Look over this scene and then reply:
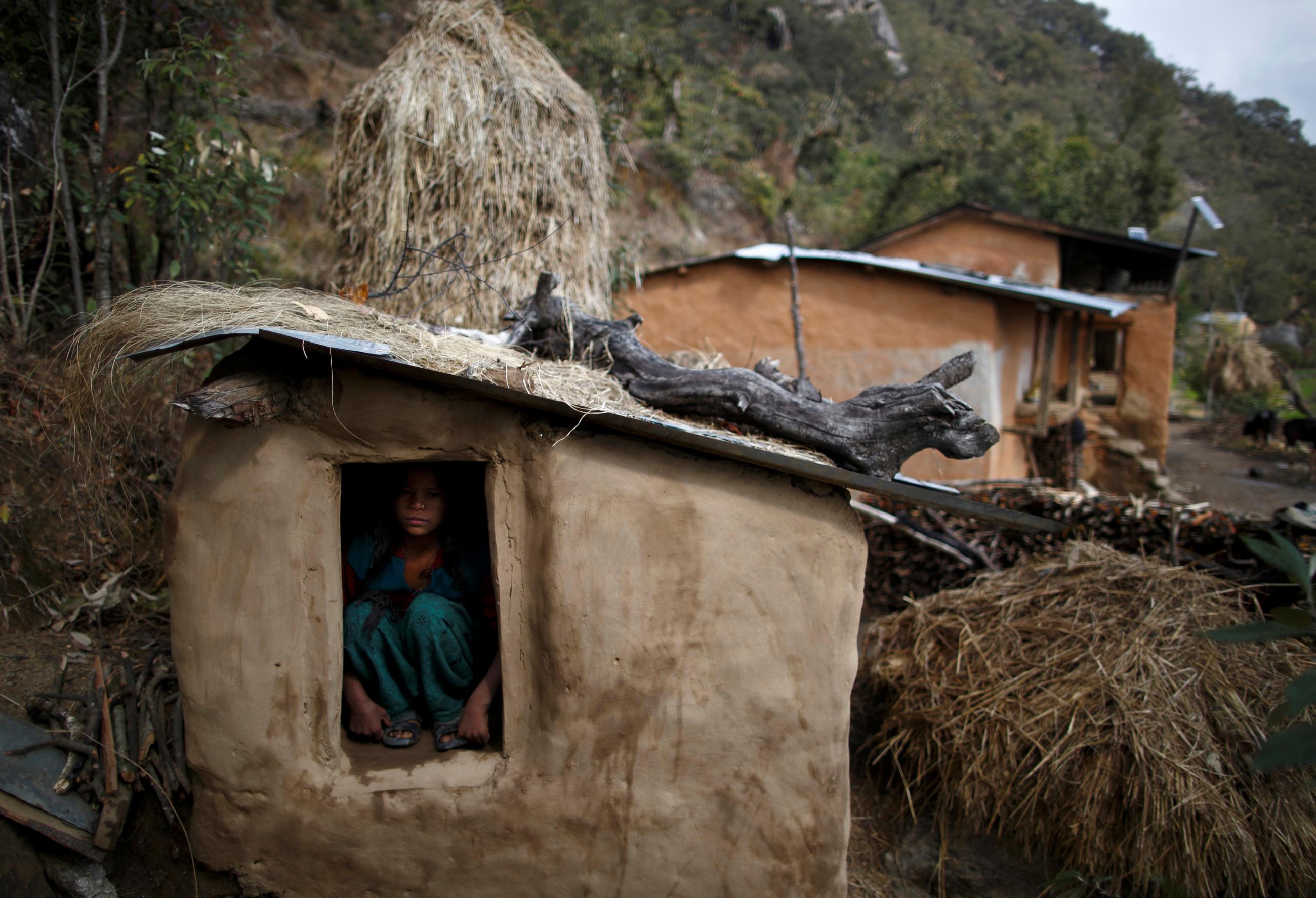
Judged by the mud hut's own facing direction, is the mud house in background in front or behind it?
behind

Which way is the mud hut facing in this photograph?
toward the camera

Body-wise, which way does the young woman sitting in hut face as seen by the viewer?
toward the camera

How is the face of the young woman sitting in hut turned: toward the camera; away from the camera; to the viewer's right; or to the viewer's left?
toward the camera

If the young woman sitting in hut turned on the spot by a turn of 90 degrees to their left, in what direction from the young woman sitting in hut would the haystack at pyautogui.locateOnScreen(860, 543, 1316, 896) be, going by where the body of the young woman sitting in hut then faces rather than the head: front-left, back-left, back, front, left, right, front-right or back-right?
front

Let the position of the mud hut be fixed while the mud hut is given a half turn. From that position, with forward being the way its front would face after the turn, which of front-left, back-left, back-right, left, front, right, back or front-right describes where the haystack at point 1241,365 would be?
front-right

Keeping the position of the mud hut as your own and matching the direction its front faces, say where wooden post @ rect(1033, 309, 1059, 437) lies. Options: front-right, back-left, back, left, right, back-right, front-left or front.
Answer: back-left

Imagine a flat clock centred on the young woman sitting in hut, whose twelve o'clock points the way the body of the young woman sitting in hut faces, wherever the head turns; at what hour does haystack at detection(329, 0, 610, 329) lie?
The haystack is roughly at 6 o'clock from the young woman sitting in hut.

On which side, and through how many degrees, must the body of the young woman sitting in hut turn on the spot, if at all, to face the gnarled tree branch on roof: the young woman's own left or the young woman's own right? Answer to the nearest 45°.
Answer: approximately 90° to the young woman's own left

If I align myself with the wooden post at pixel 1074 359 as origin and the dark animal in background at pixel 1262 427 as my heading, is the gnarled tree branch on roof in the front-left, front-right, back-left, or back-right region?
back-right
